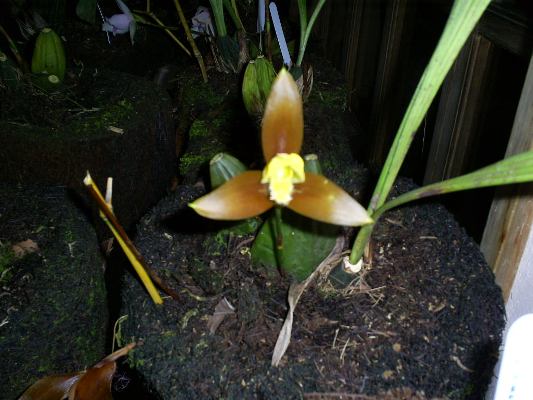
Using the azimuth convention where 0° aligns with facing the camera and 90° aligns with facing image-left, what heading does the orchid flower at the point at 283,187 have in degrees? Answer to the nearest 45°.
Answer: approximately 0°

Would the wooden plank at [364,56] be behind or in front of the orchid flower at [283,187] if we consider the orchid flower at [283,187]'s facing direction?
behind

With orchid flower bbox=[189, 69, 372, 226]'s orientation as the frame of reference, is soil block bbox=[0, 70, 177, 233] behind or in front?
behind

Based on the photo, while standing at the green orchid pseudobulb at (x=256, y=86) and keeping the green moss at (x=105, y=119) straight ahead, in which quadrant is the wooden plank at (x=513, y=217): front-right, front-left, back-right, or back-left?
back-left
